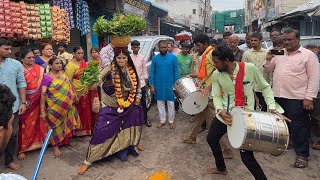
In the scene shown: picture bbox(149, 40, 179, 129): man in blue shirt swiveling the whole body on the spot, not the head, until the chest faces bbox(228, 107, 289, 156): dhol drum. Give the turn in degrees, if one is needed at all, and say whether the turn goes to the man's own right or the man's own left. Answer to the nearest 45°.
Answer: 0° — they already face it

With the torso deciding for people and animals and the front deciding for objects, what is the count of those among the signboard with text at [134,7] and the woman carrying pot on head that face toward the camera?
2

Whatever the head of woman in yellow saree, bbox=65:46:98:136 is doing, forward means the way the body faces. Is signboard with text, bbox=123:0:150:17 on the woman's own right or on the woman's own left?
on the woman's own left

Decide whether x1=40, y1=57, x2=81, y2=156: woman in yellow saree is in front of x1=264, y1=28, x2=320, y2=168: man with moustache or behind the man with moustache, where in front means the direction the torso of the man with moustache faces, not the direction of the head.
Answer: in front

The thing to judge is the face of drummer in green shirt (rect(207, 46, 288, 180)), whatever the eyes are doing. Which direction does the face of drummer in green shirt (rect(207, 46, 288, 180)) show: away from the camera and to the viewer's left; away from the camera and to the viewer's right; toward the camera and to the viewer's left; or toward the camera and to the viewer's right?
toward the camera and to the viewer's left

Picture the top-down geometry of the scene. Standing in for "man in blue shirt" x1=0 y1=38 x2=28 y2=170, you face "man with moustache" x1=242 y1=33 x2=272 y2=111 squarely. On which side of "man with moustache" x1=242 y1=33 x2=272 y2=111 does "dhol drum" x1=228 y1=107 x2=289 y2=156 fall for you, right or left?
right
